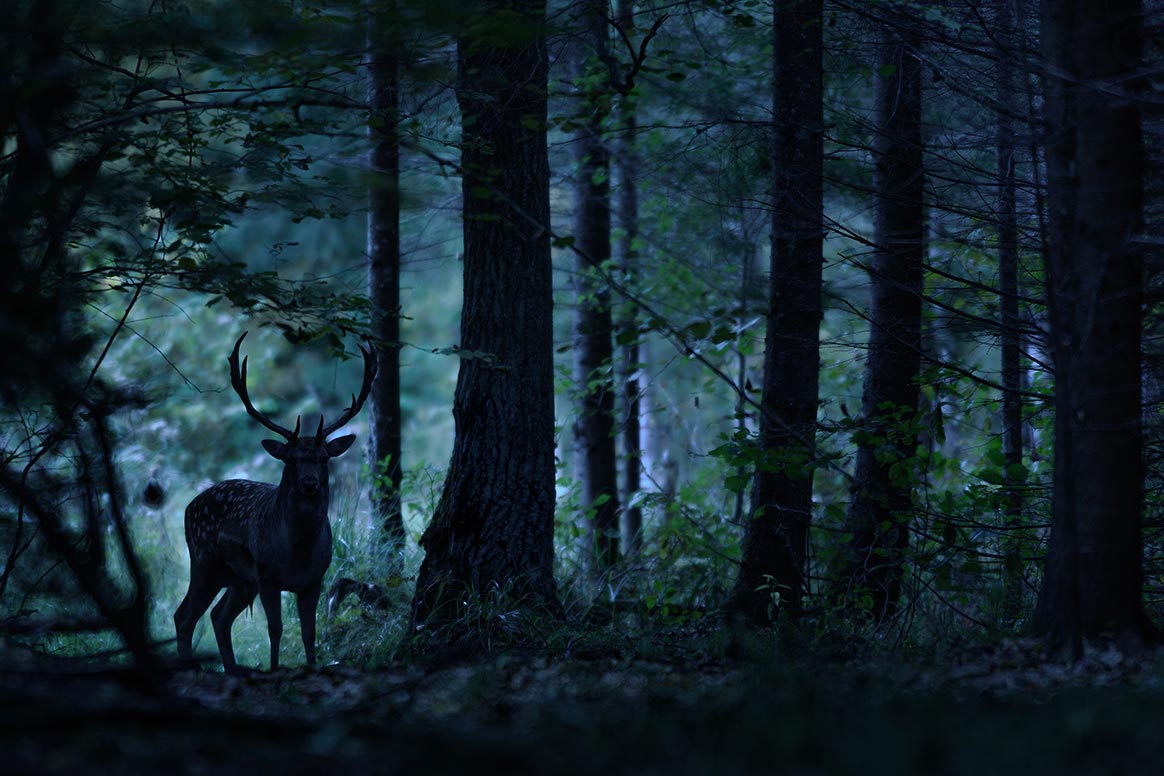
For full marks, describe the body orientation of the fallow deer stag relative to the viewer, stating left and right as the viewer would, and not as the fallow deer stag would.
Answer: facing the viewer and to the right of the viewer
